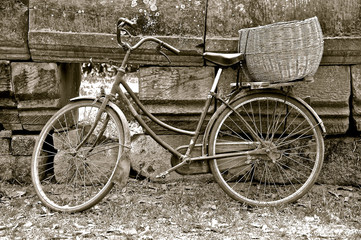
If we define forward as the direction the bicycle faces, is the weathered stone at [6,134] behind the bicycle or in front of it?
in front

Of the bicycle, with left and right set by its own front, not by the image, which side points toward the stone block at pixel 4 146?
front

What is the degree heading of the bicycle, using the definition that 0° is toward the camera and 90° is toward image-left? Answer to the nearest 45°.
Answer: approximately 90°
